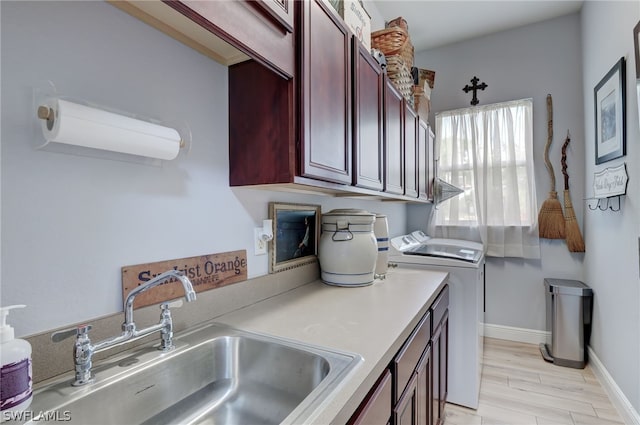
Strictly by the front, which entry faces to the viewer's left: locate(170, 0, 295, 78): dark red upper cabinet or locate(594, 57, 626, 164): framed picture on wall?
the framed picture on wall

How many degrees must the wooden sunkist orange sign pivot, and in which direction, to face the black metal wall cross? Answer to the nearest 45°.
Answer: approximately 90° to its left

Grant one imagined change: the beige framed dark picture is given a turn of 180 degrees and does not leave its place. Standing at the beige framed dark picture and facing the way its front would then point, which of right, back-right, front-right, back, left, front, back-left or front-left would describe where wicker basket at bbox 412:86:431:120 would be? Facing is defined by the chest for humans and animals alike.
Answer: right

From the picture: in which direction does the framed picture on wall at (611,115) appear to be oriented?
to the viewer's left

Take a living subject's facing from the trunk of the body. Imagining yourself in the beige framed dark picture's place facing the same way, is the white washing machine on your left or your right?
on your left

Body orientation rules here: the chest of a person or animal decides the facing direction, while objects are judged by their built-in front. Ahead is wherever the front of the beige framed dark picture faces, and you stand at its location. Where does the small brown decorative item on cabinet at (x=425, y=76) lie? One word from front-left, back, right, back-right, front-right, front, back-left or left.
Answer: left

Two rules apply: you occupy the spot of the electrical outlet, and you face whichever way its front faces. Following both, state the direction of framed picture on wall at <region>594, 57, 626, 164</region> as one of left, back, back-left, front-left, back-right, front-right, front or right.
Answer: front-left

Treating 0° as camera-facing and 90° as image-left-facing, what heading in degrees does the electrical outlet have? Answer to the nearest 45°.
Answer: approximately 315°

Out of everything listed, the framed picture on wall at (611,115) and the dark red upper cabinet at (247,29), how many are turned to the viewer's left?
1
